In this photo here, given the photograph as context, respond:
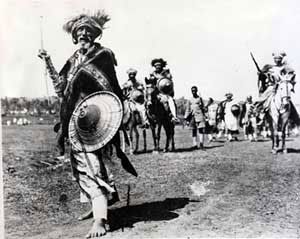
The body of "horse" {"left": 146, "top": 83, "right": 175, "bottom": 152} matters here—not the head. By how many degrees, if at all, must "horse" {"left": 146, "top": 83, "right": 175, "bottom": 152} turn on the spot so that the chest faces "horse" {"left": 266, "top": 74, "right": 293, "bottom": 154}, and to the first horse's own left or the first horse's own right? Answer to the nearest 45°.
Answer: approximately 135° to the first horse's own left

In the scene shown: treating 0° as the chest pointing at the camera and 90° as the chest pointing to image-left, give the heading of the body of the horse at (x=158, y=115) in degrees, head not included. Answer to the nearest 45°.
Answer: approximately 45°

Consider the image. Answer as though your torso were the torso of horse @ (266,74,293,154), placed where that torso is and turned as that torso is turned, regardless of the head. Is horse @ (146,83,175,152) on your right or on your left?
on your right

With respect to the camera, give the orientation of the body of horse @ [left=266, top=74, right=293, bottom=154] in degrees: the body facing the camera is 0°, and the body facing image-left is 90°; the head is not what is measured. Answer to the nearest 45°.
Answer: approximately 0°

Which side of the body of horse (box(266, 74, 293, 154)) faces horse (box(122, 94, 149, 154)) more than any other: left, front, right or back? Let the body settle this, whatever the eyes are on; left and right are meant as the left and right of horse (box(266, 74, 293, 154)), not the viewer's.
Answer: right

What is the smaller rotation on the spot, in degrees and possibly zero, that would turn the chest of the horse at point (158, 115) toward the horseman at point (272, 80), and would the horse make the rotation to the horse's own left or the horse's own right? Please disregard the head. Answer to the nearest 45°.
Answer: approximately 135° to the horse's own left
